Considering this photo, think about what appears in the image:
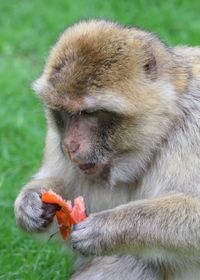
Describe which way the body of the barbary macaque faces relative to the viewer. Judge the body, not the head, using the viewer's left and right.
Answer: facing the viewer and to the left of the viewer
